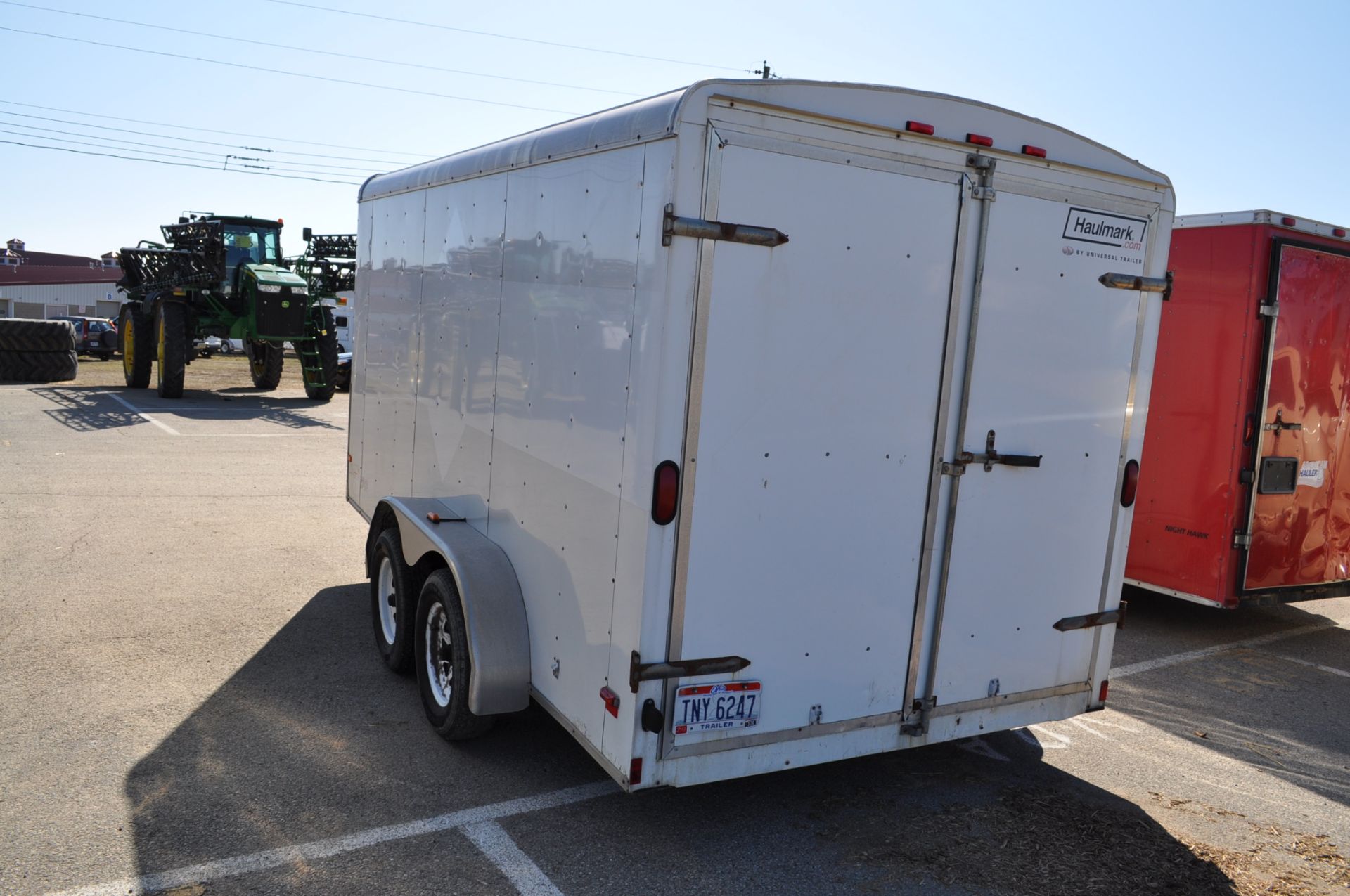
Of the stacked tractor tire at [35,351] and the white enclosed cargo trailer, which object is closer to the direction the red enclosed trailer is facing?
the stacked tractor tire

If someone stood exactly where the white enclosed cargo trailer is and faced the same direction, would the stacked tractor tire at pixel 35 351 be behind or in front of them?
in front

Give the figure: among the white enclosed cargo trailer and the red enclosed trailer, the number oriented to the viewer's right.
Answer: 0

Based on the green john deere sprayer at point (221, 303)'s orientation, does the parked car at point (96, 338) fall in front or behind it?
behind

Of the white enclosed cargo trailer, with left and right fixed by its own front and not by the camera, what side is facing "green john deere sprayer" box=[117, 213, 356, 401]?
front

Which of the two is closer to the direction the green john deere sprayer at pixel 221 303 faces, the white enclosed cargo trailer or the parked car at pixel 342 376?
the white enclosed cargo trailer

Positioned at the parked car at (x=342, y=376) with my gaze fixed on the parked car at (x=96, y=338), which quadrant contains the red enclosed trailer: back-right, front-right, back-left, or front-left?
back-left

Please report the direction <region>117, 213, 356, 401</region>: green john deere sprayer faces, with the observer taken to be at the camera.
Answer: facing the viewer and to the right of the viewer

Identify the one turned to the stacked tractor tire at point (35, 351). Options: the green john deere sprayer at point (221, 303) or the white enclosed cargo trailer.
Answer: the white enclosed cargo trailer

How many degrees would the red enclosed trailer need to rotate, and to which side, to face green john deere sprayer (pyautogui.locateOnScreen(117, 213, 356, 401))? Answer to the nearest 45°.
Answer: approximately 45° to its left

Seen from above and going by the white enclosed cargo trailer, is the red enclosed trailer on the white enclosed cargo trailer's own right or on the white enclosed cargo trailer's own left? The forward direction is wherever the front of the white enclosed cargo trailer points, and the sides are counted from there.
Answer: on the white enclosed cargo trailer's own right

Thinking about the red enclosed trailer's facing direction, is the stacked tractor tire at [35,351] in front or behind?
in front

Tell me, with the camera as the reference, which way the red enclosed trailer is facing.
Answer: facing away from the viewer and to the left of the viewer

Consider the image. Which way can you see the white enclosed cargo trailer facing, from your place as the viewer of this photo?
facing away from the viewer and to the left of the viewer

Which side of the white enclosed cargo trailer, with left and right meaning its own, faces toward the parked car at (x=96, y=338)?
front
